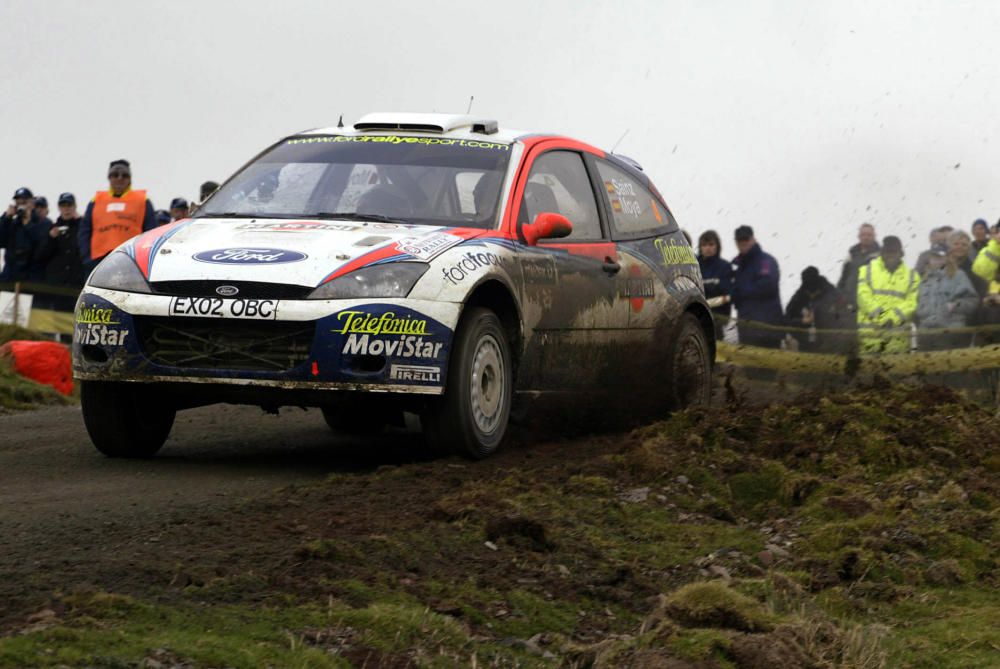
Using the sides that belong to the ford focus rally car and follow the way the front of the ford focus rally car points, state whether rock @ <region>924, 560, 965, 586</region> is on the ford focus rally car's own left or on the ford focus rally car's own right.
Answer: on the ford focus rally car's own left

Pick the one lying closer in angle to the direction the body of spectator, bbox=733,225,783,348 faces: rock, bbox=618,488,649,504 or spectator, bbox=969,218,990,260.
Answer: the rock

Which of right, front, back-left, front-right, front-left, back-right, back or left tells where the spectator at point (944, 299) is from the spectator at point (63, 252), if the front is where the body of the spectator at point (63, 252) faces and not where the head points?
front-left

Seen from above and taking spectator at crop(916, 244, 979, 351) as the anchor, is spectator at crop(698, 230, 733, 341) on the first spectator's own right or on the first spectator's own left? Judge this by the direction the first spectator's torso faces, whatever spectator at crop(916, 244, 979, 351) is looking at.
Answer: on the first spectator's own right

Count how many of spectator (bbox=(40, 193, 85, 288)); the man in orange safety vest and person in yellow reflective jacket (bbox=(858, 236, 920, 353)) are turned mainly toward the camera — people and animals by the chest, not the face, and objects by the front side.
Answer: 3

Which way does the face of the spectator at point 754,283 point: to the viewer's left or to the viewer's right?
to the viewer's left

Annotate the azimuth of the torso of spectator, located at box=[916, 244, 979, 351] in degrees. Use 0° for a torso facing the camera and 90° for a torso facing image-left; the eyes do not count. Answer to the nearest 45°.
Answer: approximately 45°

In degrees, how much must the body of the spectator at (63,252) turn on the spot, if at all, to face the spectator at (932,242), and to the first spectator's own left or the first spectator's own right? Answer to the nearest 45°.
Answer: approximately 45° to the first spectator's own left

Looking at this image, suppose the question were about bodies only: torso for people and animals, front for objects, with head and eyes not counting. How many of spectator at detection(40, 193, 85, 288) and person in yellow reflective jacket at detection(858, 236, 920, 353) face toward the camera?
2

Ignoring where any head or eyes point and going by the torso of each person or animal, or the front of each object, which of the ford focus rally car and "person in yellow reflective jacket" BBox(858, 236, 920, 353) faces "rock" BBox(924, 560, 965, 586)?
the person in yellow reflective jacket

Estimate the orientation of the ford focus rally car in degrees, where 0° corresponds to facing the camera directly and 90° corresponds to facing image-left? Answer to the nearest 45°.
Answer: approximately 45°
